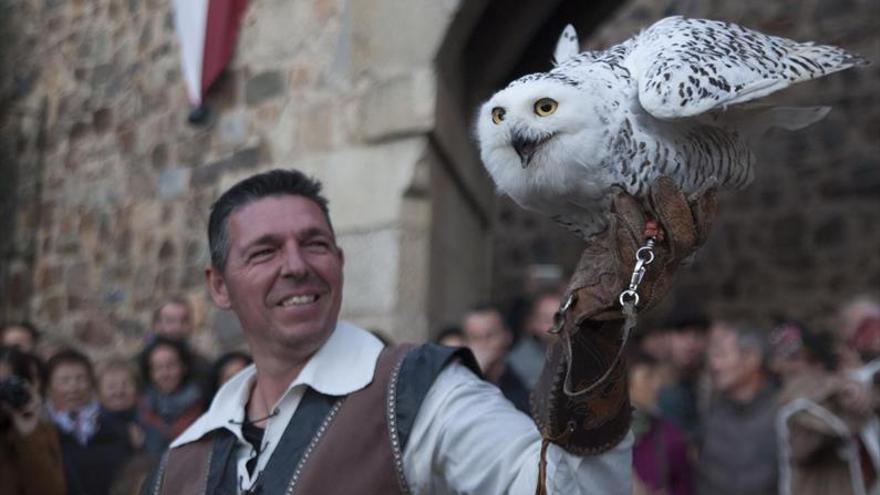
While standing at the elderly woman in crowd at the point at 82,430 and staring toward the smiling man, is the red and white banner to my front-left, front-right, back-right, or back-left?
back-left

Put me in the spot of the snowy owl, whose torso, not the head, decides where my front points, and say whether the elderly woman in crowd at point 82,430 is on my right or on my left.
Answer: on my right

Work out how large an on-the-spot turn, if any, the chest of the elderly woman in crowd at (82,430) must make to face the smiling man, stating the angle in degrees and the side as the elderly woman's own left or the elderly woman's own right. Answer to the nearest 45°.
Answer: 0° — they already face them

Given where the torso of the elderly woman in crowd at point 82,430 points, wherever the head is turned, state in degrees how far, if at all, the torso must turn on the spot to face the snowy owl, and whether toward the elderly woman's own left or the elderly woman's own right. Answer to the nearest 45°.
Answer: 0° — they already face it

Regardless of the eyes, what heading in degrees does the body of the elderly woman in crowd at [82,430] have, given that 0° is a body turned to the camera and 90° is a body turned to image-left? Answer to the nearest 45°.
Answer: approximately 0°
